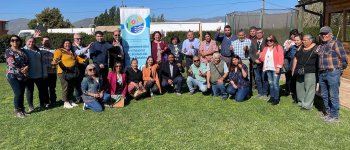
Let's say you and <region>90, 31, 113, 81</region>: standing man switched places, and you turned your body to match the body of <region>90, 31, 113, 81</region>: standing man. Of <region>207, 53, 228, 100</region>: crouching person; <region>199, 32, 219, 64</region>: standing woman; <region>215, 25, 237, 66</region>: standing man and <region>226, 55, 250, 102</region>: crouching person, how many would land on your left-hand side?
4

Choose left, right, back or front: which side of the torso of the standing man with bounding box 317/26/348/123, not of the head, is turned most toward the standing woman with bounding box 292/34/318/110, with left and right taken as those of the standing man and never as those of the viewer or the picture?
right

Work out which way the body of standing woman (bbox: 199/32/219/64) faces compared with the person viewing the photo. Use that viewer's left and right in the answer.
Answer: facing the viewer

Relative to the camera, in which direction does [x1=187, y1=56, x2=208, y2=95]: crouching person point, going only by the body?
toward the camera

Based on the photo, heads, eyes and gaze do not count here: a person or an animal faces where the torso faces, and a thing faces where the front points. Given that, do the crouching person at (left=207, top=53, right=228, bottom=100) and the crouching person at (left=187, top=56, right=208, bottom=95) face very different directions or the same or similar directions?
same or similar directions

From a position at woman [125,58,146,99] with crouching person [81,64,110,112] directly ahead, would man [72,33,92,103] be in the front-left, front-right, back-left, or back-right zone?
front-right

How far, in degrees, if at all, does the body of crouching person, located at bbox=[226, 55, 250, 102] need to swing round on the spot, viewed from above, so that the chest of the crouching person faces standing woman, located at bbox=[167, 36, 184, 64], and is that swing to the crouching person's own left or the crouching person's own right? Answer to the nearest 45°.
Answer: approximately 90° to the crouching person's own right

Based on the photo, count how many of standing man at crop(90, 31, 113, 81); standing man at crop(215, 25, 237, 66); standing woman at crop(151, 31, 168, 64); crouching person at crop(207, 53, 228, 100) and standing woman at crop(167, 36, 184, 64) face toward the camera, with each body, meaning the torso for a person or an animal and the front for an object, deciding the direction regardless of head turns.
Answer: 5

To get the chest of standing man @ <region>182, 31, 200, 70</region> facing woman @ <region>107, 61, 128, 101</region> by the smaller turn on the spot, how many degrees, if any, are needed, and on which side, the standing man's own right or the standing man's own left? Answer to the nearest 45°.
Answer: approximately 45° to the standing man's own right

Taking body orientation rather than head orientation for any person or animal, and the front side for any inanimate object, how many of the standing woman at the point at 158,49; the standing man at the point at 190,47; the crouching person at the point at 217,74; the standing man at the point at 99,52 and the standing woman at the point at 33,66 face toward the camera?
5

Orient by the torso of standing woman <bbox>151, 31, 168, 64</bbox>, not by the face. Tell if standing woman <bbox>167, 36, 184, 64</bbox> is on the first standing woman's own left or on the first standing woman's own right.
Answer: on the first standing woman's own left

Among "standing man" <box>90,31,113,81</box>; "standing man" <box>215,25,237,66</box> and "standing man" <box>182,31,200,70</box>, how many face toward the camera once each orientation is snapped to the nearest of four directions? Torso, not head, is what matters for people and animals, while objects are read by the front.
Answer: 3

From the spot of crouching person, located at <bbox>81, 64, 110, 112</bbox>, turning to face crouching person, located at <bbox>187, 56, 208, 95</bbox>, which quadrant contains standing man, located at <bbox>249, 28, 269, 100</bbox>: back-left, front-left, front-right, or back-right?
front-right

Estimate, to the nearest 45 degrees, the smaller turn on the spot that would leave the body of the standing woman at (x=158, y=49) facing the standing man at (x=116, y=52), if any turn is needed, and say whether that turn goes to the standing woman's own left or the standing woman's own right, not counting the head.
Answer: approximately 45° to the standing woman's own right
